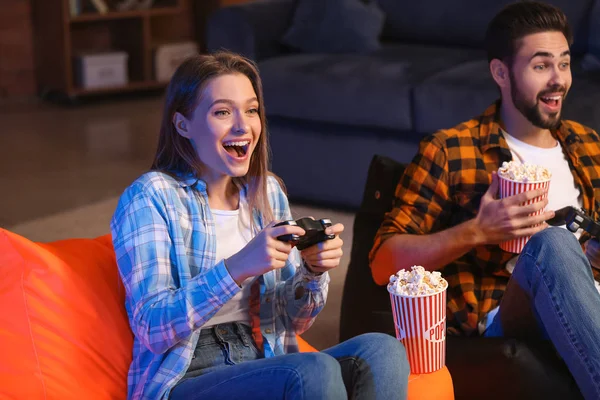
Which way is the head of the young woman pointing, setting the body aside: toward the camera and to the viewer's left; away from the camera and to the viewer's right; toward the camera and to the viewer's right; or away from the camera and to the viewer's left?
toward the camera and to the viewer's right

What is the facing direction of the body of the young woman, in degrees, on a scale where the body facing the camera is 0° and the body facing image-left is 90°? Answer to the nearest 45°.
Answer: approximately 315°

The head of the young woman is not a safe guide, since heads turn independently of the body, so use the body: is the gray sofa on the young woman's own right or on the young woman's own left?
on the young woman's own left

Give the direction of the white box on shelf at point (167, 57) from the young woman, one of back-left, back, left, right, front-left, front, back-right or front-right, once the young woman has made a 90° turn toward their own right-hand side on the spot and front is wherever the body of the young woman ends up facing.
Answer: back-right

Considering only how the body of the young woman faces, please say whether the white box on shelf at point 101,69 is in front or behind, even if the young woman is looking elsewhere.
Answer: behind
